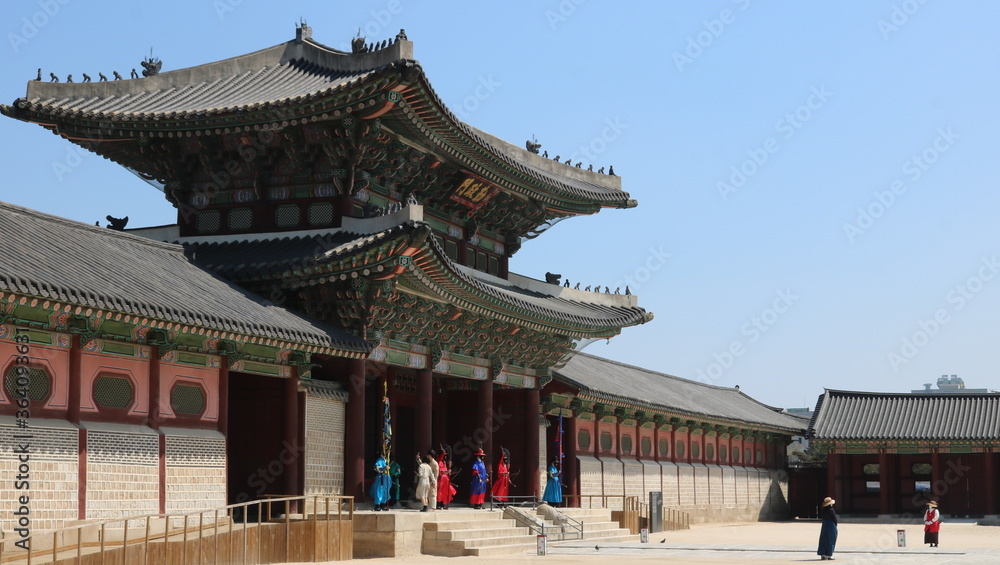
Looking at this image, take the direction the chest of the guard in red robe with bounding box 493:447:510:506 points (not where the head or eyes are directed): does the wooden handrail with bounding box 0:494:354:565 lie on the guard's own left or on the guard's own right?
on the guard's own right

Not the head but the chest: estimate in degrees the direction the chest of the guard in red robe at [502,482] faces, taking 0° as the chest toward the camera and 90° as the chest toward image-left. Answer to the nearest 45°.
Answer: approximately 315°

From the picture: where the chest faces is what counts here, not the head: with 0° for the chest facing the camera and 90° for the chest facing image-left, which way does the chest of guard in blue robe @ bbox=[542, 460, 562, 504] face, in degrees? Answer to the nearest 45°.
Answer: approximately 315°

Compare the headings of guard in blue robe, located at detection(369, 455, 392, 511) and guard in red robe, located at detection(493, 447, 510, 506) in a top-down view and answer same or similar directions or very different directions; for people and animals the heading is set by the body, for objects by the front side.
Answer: same or similar directions

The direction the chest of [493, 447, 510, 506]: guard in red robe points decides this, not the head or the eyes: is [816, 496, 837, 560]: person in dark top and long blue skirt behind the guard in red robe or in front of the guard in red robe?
in front

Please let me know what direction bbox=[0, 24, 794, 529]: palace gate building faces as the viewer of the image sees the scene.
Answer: facing the viewer and to the right of the viewer

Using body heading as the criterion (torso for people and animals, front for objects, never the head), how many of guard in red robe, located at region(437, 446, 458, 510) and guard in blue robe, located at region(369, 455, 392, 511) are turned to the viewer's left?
0

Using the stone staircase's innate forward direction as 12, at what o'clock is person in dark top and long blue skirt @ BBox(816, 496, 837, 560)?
The person in dark top and long blue skirt is roughly at 11 o'clock from the stone staircase.

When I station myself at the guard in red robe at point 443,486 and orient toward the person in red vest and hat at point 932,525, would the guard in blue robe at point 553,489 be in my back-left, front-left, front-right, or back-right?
front-left

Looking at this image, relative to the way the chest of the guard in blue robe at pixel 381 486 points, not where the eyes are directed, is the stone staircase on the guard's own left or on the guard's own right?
on the guard's own left

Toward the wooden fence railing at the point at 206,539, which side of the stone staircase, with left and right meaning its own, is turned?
right

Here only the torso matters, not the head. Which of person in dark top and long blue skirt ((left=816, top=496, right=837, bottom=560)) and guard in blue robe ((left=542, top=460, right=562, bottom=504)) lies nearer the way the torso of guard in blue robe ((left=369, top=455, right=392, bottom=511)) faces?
the person in dark top and long blue skirt

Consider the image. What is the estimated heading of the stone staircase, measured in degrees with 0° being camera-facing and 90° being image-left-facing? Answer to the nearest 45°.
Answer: approximately 315°

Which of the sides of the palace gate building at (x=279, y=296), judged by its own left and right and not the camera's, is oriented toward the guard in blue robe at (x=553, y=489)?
left

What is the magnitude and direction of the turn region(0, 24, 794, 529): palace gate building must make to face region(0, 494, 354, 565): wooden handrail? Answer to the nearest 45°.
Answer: approximately 45° to its right
